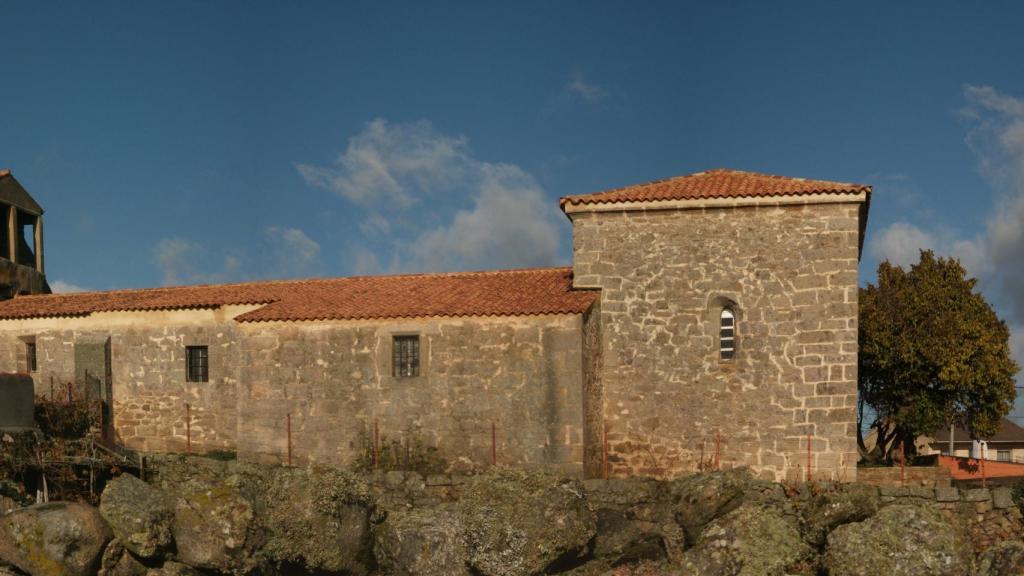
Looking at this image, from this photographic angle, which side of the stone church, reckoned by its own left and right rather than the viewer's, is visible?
left

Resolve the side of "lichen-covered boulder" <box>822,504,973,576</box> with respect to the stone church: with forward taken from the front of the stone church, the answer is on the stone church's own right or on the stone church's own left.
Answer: on the stone church's own left
